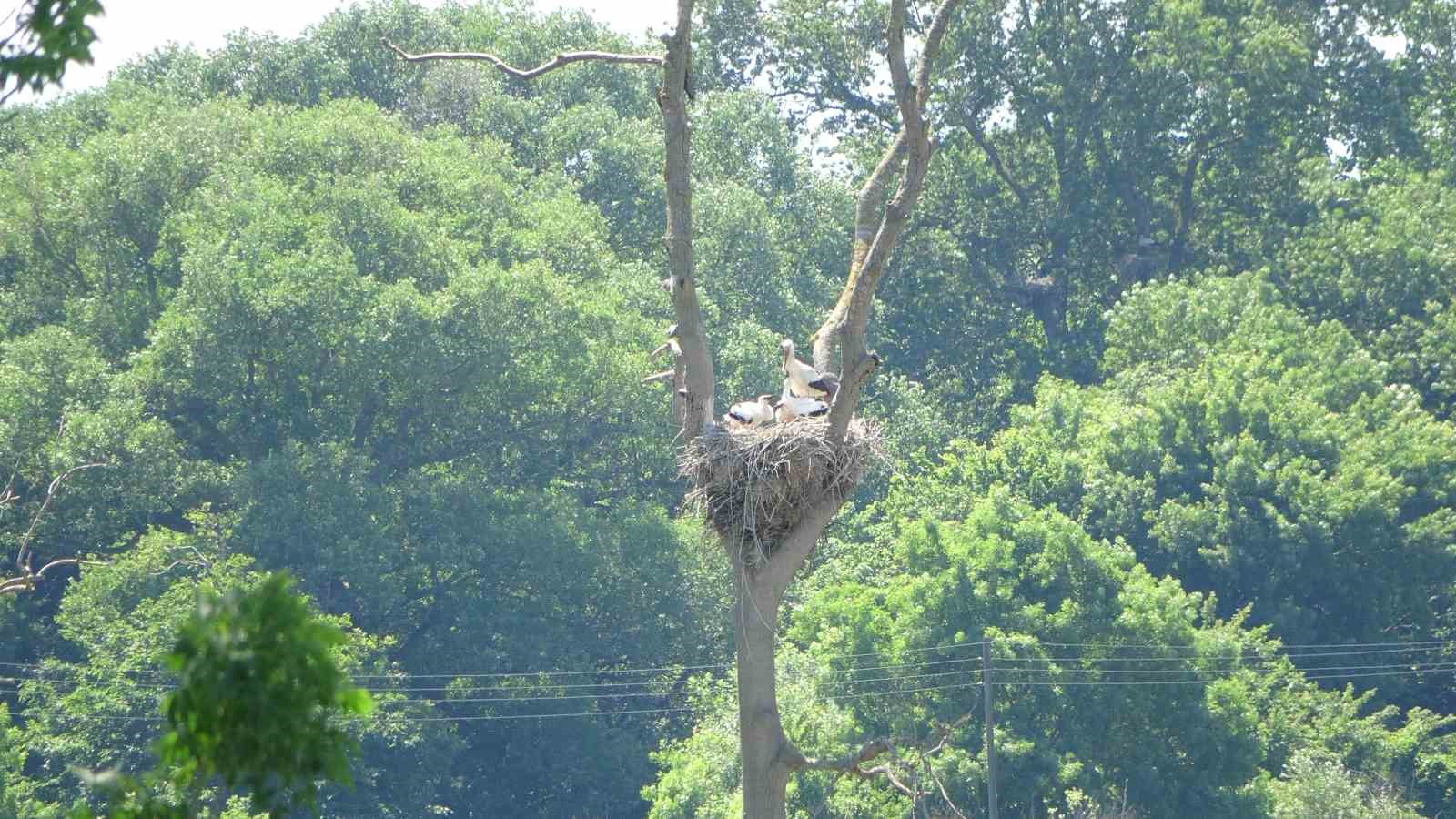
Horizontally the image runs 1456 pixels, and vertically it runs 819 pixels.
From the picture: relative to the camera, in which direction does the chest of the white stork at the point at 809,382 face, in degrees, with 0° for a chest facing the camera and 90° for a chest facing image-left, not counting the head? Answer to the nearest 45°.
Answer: approximately 90°

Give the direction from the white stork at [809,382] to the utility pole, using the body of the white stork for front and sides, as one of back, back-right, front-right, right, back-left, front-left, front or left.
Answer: right

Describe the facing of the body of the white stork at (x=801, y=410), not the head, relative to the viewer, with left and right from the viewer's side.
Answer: facing to the left of the viewer
